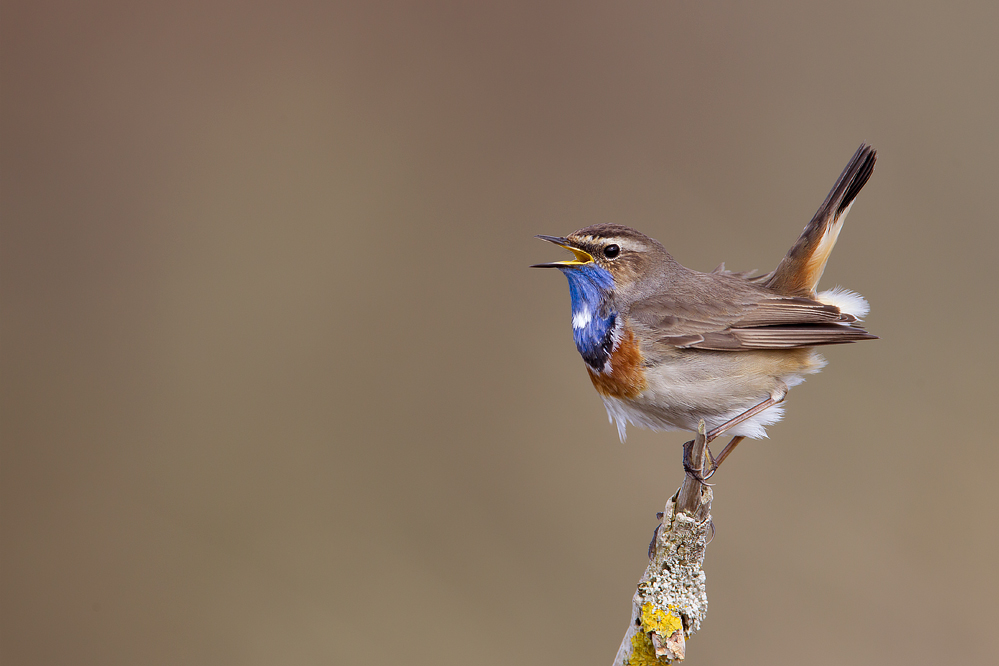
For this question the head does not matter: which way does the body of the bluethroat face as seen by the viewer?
to the viewer's left
